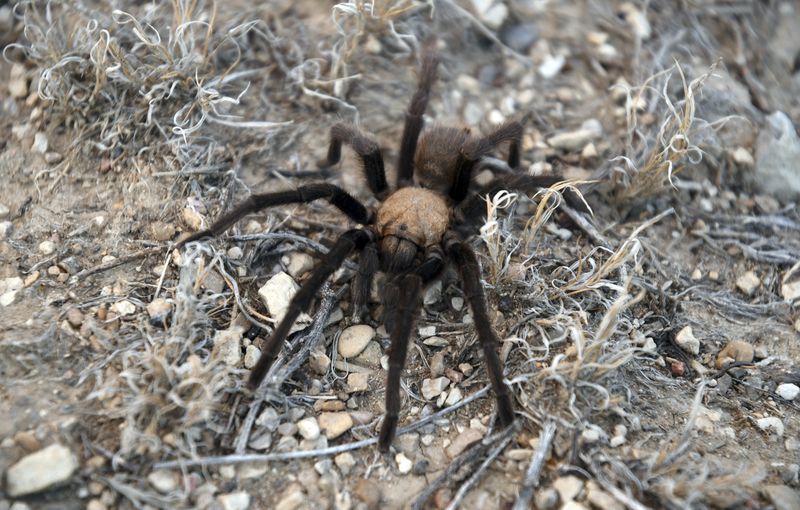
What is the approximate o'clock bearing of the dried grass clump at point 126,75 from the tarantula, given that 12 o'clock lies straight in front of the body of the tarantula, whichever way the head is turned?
The dried grass clump is roughly at 4 o'clock from the tarantula.

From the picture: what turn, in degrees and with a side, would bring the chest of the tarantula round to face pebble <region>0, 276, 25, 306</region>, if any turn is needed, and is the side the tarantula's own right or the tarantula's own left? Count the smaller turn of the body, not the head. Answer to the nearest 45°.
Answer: approximately 90° to the tarantula's own right

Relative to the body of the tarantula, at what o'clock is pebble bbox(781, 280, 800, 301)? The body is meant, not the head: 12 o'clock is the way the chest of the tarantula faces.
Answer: The pebble is roughly at 9 o'clock from the tarantula.

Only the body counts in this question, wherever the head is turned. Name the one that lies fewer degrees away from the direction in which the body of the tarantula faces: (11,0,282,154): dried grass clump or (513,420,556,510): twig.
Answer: the twig

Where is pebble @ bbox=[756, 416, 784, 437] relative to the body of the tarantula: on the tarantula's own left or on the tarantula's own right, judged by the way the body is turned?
on the tarantula's own left

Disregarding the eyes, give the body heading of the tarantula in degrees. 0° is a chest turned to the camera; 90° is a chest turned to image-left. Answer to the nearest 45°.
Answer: approximately 0°

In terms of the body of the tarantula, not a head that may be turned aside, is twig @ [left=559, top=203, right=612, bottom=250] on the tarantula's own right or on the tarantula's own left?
on the tarantula's own left

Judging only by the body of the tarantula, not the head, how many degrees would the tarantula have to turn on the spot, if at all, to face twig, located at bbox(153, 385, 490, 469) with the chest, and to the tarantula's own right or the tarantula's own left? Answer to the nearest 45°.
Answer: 0° — it already faces it

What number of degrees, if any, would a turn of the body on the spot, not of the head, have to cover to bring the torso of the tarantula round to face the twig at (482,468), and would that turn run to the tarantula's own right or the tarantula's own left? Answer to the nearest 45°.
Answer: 0° — it already faces it

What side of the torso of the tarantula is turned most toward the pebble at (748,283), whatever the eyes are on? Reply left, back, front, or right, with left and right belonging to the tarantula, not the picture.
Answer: left
